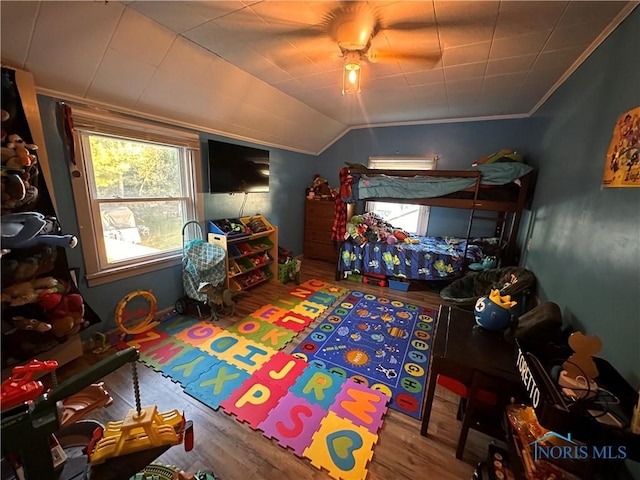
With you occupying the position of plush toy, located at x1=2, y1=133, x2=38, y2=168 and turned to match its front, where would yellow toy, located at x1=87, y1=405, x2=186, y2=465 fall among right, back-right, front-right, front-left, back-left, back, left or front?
front-right

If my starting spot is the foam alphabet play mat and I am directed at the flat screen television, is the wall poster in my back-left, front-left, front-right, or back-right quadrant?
back-right

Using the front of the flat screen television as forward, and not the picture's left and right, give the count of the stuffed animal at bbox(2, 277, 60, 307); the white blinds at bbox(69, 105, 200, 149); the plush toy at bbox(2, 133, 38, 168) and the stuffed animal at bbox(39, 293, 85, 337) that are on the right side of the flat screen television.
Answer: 4

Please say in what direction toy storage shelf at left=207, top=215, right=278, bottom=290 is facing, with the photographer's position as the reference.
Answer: facing the viewer and to the right of the viewer

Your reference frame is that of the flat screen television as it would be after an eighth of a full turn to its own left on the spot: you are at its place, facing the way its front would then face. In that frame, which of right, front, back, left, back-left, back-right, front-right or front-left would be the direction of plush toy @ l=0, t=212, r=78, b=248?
back-right

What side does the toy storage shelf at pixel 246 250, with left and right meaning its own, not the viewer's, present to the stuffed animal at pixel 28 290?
right

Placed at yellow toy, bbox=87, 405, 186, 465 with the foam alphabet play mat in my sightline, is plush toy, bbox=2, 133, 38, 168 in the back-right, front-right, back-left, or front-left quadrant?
front-left

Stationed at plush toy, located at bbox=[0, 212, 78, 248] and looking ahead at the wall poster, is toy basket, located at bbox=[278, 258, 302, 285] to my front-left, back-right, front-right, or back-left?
front-left

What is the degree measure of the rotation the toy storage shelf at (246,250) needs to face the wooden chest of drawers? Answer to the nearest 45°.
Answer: approximately 90° to its left

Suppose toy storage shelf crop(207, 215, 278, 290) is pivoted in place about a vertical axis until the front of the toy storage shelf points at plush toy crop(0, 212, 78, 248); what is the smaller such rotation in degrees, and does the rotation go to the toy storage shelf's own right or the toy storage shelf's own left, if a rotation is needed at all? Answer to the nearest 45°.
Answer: approximately 90° to the toy storage shelf's own right

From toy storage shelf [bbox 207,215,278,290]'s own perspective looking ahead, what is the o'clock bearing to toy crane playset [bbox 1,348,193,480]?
The toy crane playset is roughly at 2 o'clock from the toy storage shelf.

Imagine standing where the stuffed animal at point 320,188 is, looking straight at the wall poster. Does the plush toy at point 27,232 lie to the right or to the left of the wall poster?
right

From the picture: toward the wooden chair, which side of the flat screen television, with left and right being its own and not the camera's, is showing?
front

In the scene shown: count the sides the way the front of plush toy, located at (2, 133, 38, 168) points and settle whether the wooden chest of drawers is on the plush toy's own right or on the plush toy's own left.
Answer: on the plush toy's own left

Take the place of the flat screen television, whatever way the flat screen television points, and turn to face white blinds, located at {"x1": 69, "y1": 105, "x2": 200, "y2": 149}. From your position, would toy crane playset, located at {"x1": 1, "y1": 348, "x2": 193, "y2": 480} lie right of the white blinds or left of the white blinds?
left

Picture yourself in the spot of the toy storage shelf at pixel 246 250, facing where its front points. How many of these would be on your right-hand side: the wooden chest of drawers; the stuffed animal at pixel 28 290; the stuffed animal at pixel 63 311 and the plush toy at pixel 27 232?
3

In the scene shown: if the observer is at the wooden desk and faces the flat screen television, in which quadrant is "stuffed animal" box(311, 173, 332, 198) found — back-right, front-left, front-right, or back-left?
front-right
